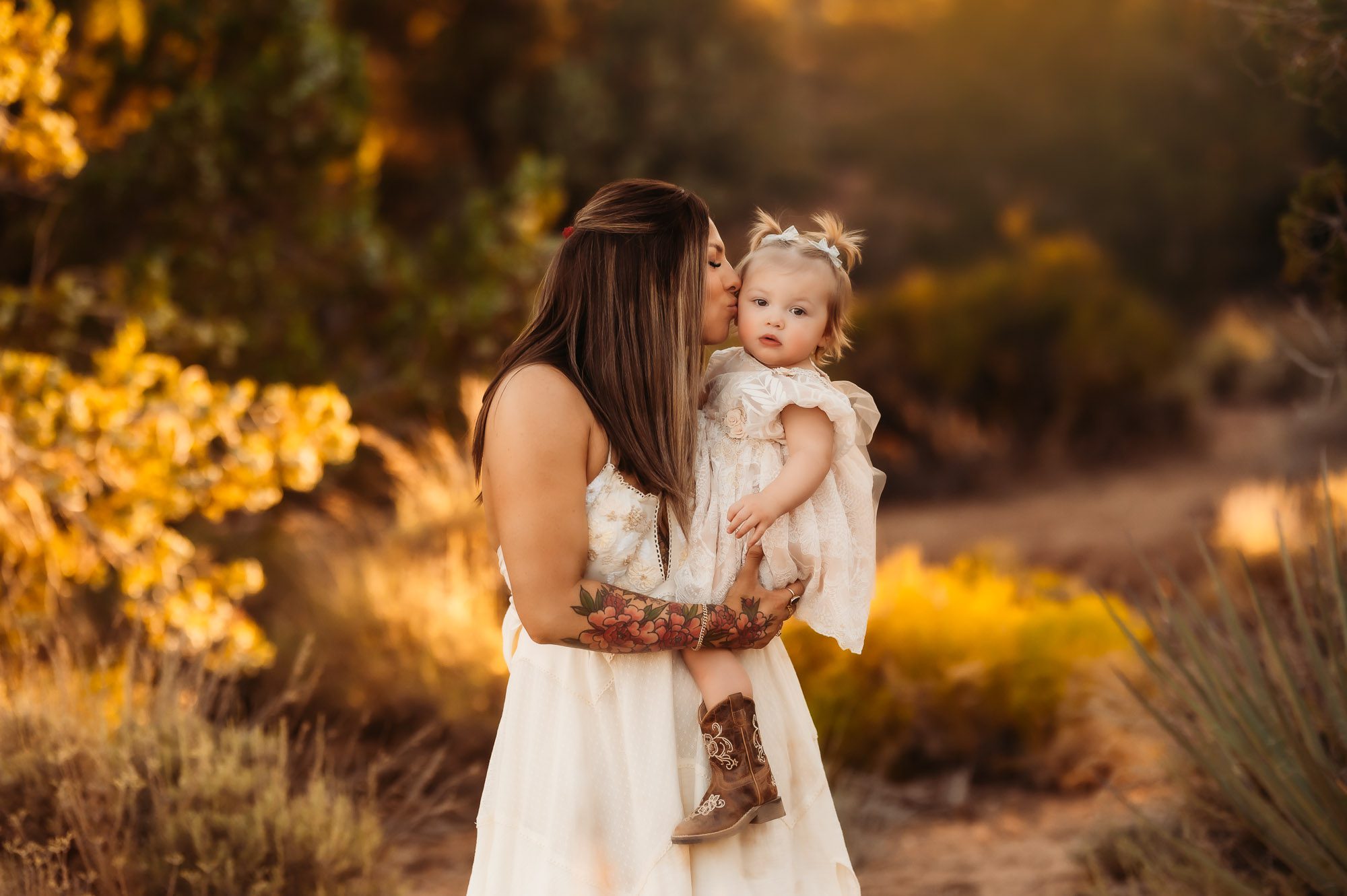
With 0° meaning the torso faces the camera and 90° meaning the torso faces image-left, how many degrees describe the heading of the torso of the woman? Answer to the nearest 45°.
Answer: approximately 270°

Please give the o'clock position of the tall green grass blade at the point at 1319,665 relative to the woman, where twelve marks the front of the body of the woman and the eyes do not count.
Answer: The tall green grass blade is roughly at 11 o'clock from the woman.

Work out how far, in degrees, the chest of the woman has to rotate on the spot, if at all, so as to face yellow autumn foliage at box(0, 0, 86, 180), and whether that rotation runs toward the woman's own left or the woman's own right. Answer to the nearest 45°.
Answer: approximately 135° to the woman's own left

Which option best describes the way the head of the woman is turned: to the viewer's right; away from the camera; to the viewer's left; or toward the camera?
to the viewer's right

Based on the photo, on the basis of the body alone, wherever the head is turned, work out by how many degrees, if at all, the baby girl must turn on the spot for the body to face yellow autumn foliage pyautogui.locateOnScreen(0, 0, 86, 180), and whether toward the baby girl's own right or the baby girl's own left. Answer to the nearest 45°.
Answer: approximately 90° to the baby girl's own right
